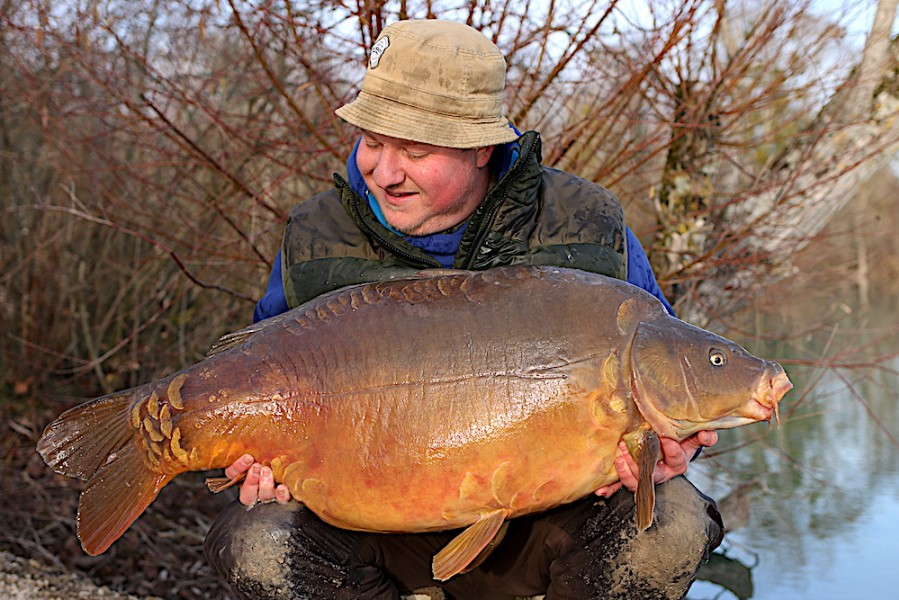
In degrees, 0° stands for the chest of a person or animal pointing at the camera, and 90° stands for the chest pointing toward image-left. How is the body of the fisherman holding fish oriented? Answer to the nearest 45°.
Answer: approximately 0°

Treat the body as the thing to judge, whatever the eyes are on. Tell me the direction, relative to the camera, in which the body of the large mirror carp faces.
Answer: to the viewer's right
